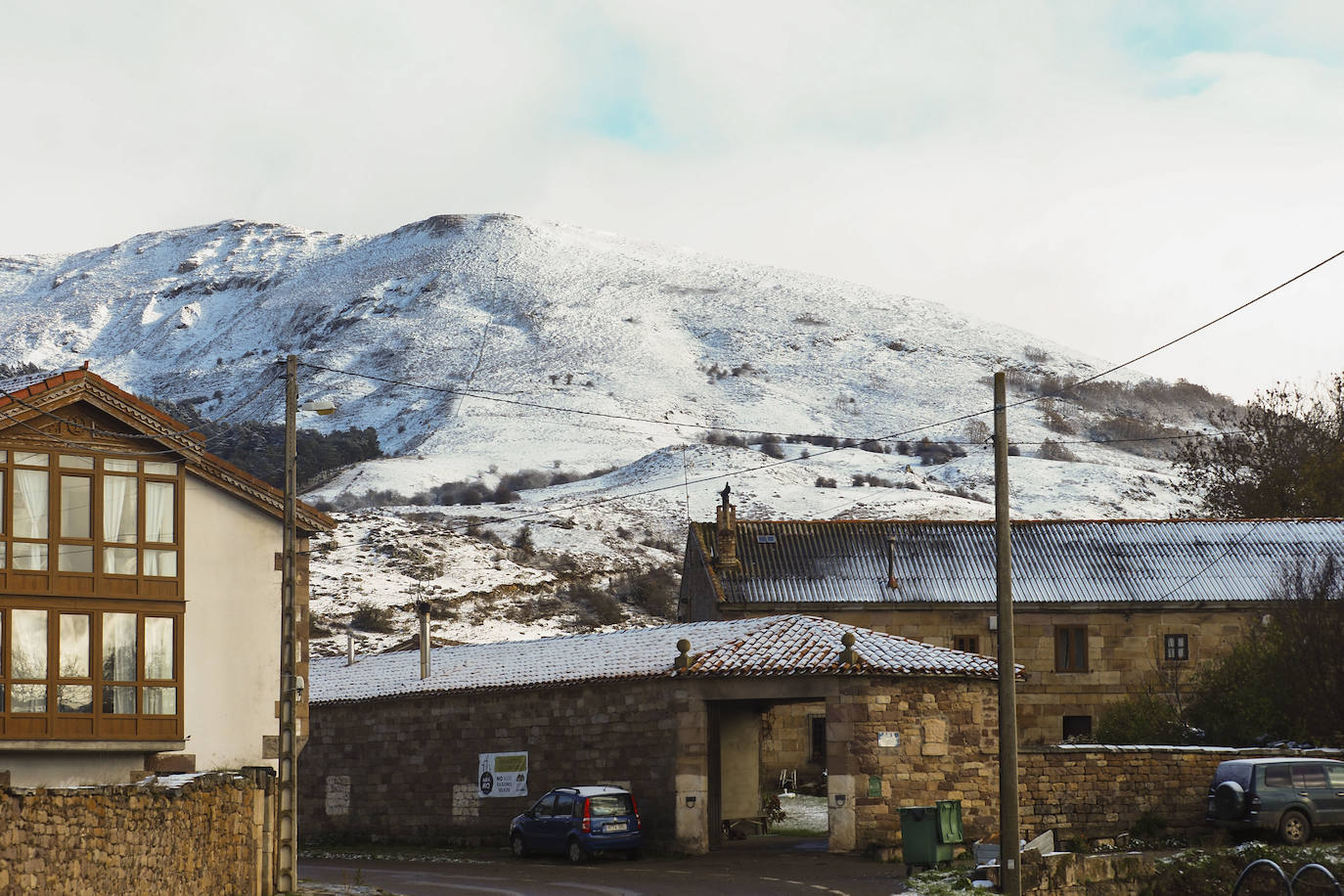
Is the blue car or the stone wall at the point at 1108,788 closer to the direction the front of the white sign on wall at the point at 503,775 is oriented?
the blue car

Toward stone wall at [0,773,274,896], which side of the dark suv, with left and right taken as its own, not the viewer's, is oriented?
back

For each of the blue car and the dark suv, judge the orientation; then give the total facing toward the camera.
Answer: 0

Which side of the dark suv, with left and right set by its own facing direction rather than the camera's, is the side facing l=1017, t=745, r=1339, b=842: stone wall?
left

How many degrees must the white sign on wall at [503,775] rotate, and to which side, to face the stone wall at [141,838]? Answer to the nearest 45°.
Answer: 0° — it already faces it

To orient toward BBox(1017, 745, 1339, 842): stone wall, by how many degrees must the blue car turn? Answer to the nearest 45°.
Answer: approximately 135° to its right

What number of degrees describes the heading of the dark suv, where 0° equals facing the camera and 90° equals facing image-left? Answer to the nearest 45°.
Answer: approximately 225°

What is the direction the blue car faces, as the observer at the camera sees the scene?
facing away from the viewer and to the left of the viewer
